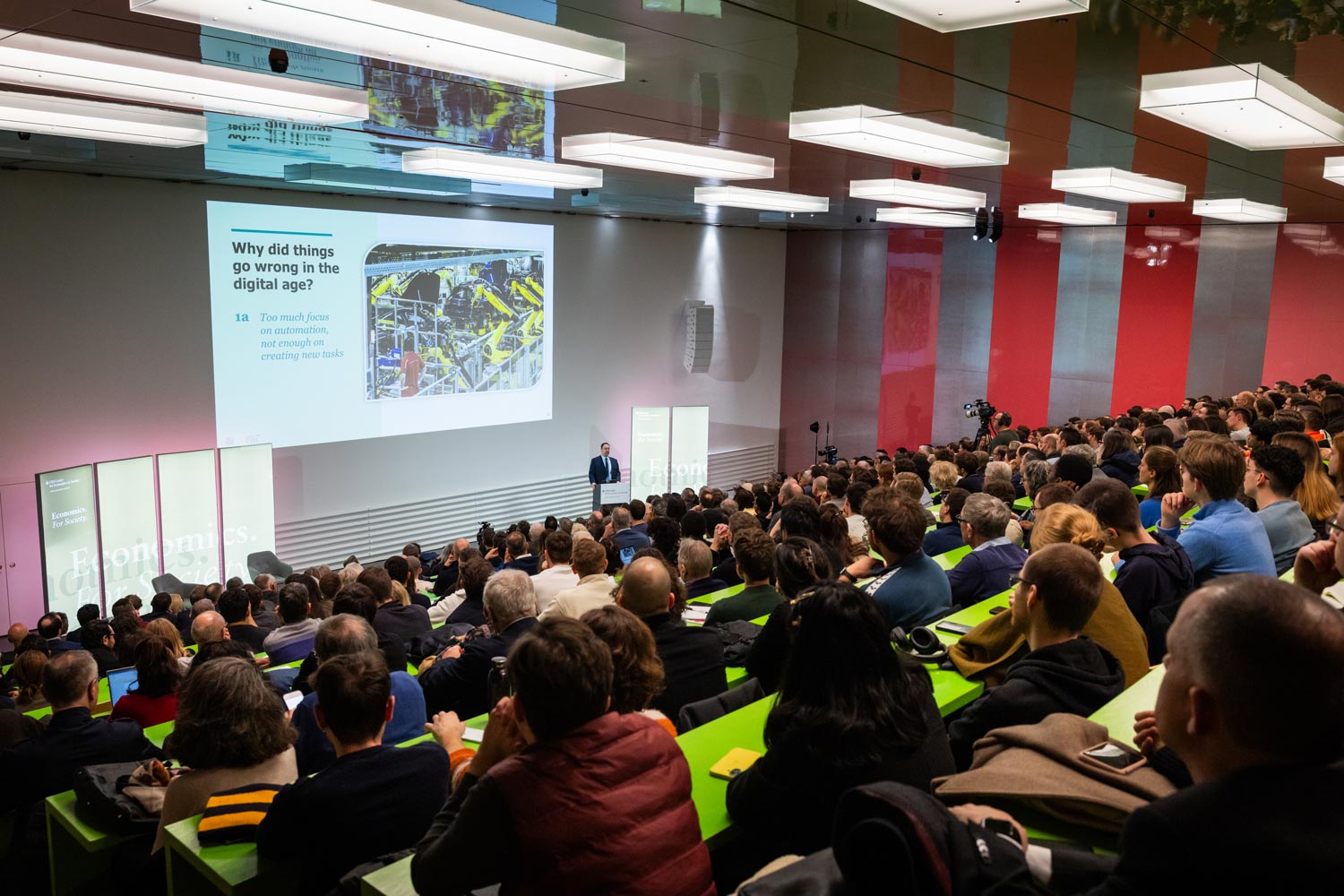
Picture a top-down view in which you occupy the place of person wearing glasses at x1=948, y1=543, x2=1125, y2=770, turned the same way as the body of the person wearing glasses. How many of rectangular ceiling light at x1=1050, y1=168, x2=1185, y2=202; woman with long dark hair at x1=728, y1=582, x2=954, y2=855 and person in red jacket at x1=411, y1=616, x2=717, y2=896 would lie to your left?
2

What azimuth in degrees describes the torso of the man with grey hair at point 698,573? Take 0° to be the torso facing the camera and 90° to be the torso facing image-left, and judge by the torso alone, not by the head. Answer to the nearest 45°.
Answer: approximately 135°

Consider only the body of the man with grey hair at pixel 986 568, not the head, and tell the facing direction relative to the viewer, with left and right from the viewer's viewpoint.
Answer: facing away from the viewer and to the left of the viewer

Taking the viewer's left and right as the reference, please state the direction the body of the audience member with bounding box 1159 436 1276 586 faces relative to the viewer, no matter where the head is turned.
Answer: facing away from the viewer and to the left of the viewer

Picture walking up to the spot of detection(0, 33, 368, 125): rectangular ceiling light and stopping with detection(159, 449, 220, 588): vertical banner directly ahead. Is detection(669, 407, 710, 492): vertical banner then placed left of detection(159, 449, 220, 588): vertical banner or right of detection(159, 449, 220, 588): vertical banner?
right

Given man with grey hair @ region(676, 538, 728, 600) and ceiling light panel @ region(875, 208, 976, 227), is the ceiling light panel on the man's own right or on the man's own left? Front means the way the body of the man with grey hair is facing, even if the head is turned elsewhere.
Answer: on the man's own right

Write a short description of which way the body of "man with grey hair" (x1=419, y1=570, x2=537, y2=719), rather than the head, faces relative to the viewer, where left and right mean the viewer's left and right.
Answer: facing away from the viewer and to the left of the viewer

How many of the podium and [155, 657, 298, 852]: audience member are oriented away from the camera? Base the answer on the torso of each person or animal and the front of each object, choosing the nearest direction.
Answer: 1

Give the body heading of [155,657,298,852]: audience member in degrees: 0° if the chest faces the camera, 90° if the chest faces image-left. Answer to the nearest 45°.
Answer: approximately 180°

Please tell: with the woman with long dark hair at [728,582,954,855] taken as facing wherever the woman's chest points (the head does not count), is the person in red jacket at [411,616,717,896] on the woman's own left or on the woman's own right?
on the woman's own left

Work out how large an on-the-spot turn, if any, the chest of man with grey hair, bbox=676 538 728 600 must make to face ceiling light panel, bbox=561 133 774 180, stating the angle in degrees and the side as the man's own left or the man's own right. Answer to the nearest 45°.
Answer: approximately 45° to the man's own right

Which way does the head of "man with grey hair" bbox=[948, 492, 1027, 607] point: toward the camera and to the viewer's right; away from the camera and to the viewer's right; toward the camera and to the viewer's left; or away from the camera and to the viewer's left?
away from the camera and to the viewer's left

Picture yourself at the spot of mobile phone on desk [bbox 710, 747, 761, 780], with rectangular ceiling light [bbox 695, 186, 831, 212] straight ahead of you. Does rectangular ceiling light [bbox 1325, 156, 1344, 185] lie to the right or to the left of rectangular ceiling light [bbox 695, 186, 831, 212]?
right

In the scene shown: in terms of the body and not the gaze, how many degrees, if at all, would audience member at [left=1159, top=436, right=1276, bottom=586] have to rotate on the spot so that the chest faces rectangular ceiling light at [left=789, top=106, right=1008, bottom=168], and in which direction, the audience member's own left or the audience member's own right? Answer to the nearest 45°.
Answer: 0° — they already face it

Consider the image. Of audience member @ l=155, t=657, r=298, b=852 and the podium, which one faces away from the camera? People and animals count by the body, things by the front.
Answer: the audience member

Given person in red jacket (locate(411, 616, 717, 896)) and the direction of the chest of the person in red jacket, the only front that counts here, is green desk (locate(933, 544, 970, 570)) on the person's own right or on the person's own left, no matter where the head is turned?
on the person's own right

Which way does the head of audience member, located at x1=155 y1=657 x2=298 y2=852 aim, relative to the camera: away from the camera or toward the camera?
away from the camera
